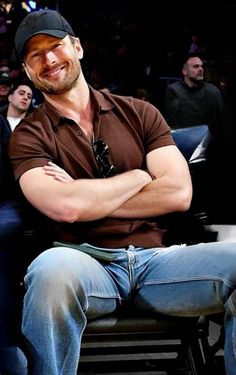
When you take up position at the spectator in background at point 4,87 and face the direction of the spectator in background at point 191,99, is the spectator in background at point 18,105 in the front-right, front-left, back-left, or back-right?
front-right

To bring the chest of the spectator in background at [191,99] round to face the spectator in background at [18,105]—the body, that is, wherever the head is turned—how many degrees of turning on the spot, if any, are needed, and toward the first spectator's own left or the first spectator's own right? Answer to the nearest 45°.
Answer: approximately 135° to the first spectator's own right

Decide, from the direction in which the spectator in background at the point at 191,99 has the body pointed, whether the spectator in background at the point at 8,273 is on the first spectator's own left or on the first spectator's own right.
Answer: on the first spectator's own right

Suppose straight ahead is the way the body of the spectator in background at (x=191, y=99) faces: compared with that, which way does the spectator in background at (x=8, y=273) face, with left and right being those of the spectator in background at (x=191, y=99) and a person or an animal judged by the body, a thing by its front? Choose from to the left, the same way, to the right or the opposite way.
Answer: the same way

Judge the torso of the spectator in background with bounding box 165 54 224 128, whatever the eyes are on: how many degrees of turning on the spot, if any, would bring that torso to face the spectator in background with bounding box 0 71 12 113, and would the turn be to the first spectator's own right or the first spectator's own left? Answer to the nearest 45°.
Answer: approximately 135° to the first spectator's own right

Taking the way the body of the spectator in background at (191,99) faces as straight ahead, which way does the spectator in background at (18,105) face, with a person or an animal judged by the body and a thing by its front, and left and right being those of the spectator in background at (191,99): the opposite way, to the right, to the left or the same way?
the same way

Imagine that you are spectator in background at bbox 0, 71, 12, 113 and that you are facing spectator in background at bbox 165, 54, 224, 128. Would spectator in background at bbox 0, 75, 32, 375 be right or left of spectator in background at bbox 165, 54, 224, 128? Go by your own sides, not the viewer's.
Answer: right

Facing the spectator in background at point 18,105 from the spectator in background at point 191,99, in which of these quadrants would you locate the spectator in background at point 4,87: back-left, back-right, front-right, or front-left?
front-right

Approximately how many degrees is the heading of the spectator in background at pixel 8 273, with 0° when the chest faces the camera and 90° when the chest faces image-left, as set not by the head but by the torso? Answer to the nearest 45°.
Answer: approximately 315°
